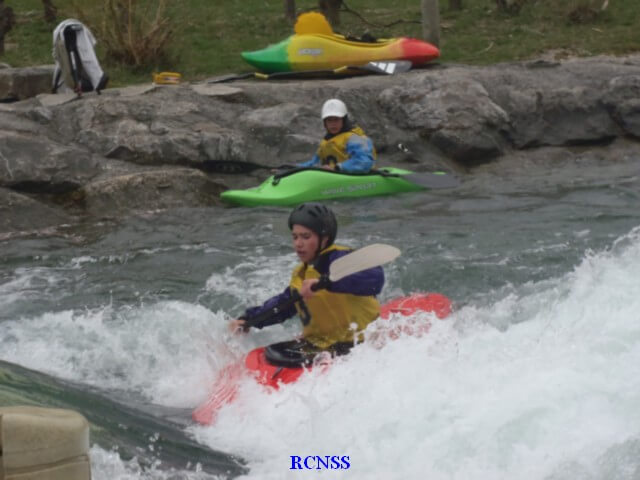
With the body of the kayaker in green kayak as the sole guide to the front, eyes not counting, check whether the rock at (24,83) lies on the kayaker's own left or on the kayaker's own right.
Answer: on the kayaker's own right

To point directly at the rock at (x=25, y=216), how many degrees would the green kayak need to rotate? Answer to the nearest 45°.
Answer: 0° — it already faces it

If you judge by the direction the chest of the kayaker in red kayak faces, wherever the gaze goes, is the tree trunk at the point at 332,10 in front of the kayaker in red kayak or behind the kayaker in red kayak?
behind

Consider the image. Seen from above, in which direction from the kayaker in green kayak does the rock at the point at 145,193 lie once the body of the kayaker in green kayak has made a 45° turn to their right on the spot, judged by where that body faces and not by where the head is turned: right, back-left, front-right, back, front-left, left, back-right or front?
front

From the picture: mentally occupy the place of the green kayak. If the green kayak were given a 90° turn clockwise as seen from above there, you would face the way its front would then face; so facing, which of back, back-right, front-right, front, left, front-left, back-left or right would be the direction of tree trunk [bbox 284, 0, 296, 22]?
front

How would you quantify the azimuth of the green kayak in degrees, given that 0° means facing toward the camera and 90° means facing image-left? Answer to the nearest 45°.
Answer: approximately 90°

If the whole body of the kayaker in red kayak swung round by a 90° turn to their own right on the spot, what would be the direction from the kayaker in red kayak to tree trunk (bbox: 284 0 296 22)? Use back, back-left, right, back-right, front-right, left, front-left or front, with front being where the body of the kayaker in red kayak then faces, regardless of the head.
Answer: front-right

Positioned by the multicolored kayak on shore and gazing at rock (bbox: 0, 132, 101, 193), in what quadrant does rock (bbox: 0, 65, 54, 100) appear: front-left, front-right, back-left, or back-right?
front-right

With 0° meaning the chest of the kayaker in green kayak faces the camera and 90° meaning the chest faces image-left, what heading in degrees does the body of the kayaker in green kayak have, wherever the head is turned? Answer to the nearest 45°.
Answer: approximately 45°

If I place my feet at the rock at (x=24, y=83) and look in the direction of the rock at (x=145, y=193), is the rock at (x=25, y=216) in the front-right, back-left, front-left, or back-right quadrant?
front-right

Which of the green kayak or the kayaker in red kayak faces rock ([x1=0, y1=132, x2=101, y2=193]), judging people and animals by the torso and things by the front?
the green kayak

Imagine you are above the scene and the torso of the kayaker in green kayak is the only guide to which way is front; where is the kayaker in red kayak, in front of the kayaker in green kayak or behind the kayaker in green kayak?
in front

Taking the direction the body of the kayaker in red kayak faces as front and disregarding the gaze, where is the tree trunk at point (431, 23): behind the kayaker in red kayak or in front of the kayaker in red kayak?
behind

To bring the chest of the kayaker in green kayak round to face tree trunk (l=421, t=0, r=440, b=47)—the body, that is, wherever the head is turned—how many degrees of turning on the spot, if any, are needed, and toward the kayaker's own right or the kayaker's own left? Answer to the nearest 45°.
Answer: approximately 135° to the kayaker's own right

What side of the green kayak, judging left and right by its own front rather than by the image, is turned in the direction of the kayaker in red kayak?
left

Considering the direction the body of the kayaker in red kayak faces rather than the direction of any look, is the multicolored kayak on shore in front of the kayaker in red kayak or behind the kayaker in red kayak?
behind

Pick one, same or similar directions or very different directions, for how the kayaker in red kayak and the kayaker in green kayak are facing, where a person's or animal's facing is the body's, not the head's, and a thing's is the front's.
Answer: same or similar directions
